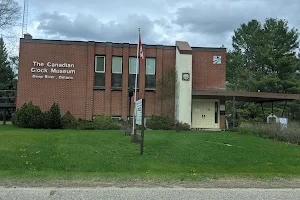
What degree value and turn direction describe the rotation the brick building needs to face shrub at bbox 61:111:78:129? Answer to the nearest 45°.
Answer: approximately 45° to its right

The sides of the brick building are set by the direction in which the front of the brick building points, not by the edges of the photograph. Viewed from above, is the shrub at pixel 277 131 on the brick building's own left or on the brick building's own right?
on the brick building's own left

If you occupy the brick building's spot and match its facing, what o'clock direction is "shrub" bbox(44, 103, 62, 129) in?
The shrub is roughly at 2 o'clock from the brick building.

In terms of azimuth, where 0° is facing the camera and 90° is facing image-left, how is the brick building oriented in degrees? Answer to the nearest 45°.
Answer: approximately 0°

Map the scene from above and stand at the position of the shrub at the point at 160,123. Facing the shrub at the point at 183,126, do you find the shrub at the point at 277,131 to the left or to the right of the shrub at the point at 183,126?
right
